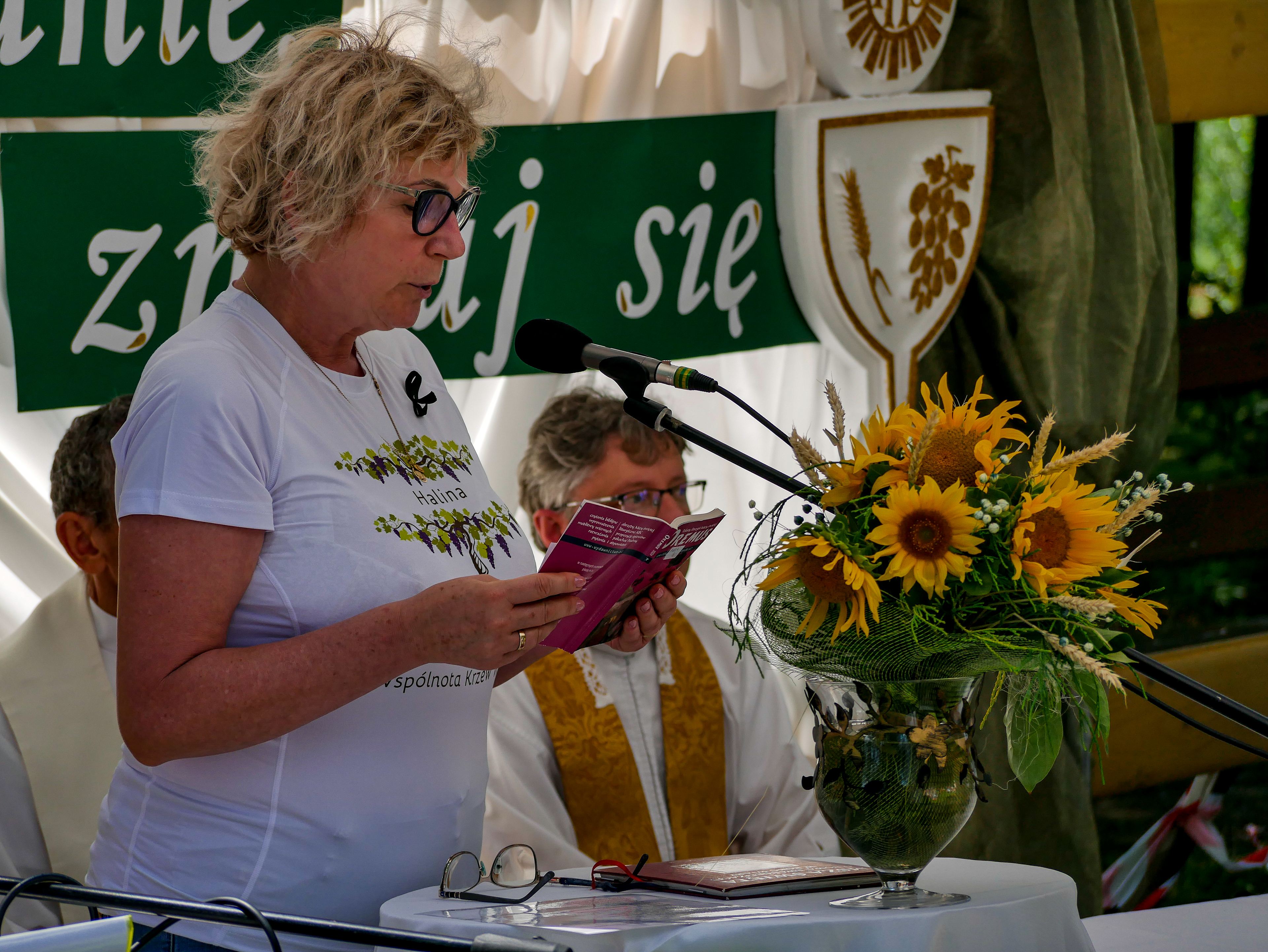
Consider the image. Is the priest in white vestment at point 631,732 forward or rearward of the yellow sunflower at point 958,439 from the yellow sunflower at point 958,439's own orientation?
rearward

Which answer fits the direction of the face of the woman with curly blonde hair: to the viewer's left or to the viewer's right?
to the viewer's right

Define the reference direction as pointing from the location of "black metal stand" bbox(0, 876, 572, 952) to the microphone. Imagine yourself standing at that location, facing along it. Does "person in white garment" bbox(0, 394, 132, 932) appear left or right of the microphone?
left

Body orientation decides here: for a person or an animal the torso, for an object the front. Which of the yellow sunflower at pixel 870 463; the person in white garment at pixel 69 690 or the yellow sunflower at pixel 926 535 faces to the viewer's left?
the yellow sunflower at pixel 870 463

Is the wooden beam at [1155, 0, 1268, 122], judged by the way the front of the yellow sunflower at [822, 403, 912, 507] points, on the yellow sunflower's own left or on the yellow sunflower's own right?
on the yellow sunflower's own right

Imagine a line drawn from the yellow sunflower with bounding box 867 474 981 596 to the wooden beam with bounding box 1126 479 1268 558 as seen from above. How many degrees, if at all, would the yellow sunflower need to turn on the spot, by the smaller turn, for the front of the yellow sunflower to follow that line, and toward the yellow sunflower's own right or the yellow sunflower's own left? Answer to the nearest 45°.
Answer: approximately 180°

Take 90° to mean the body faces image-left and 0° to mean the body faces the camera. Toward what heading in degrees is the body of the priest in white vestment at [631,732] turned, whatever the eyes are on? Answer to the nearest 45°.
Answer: approximately 315°
